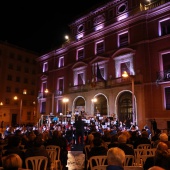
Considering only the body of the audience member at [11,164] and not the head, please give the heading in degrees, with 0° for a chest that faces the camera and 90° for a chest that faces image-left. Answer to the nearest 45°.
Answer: approximately 180°

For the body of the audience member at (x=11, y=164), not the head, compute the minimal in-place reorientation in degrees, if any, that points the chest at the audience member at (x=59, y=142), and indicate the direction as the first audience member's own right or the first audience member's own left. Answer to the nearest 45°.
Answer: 0° — they already face them

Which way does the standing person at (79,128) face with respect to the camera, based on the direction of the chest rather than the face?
away from the camera

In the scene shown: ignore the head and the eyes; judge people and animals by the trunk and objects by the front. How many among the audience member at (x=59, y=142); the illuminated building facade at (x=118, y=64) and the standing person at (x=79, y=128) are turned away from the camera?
2

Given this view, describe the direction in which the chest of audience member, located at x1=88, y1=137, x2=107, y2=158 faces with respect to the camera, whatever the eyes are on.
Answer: away from the camera

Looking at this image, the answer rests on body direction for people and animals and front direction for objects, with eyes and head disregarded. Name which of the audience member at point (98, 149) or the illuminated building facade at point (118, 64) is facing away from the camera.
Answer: the audience member

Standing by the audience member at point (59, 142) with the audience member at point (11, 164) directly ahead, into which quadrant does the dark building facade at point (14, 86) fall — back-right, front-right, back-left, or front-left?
back-right

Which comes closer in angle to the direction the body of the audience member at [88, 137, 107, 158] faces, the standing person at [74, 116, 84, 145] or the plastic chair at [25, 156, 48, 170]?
the standing person

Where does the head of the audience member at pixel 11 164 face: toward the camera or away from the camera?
away from the camera

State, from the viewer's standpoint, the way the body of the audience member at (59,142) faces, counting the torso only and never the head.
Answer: away from the camera

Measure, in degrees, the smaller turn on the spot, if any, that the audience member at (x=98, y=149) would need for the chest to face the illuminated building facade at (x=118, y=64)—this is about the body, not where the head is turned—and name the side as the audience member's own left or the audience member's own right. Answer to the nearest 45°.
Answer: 0° — they already face it

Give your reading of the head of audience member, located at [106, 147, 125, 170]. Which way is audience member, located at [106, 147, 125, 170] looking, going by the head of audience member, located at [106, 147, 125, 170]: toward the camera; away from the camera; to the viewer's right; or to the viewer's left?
away from the camera

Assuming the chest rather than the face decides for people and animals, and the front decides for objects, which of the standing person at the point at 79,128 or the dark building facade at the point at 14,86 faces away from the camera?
the standing person

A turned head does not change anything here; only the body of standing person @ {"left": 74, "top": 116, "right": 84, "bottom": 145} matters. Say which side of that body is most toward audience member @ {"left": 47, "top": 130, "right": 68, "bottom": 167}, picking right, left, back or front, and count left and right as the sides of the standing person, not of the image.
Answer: back
